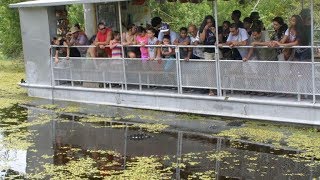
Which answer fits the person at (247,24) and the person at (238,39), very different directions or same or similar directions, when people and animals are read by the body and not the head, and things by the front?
same or similar directions

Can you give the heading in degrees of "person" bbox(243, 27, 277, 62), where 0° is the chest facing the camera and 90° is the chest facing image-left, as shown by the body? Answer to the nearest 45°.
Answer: approximately 45°

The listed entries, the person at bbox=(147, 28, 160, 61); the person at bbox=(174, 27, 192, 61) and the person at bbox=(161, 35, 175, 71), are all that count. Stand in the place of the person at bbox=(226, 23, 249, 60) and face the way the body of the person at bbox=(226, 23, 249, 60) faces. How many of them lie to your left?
0

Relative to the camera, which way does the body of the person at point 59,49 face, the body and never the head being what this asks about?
toward the camera

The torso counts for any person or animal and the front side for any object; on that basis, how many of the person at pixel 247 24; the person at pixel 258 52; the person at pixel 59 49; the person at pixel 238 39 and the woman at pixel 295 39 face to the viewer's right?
0

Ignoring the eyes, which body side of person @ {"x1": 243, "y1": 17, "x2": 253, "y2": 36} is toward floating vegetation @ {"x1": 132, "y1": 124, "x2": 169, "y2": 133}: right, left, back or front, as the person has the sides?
front

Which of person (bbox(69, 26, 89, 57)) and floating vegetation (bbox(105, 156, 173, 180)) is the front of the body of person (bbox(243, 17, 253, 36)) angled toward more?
the floating vegetation

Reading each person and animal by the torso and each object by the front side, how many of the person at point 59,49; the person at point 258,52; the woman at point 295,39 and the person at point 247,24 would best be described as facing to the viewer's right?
0

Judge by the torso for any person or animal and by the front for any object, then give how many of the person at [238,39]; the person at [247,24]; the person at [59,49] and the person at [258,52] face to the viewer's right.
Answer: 0

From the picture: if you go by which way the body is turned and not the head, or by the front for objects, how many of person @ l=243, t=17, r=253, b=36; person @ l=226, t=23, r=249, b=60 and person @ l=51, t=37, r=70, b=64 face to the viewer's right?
0

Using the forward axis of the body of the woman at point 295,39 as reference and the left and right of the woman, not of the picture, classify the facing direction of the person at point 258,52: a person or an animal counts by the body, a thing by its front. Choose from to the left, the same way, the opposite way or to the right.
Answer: the same way

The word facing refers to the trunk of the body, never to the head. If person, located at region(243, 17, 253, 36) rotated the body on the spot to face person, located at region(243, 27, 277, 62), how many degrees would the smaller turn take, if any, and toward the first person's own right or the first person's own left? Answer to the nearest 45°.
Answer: approximately 45° to the first person's own left

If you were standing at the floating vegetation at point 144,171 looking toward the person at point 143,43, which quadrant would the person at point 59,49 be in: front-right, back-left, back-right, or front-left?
front-left

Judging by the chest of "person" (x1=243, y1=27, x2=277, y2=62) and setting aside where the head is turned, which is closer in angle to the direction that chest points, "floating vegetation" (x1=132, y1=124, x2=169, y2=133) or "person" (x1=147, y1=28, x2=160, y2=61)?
the floating vegetation

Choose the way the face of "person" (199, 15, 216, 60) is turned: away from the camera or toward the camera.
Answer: toward the camera

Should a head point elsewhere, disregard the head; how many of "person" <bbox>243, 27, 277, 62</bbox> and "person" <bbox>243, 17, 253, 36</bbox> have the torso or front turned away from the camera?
0

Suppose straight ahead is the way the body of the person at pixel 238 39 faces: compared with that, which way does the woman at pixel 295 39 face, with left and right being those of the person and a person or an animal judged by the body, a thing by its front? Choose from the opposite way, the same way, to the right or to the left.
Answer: the same way

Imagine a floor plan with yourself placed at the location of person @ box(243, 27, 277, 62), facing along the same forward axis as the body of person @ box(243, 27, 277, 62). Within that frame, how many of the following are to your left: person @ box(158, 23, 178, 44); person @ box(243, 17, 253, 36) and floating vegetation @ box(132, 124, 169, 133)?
0

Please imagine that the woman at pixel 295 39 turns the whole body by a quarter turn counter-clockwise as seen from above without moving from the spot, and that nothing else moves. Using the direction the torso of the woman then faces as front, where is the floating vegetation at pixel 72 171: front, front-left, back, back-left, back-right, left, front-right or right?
right
